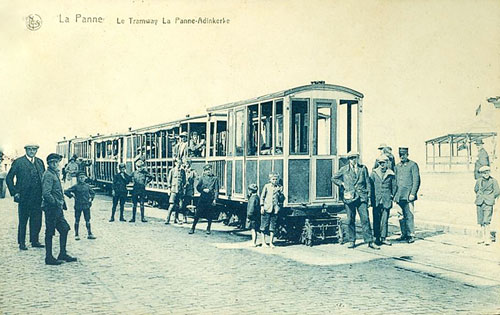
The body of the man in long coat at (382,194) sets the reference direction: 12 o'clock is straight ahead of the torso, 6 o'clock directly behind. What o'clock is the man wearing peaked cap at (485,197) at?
The man wearing peaked cap is roughly at 9 o'clock from the man in long coat.

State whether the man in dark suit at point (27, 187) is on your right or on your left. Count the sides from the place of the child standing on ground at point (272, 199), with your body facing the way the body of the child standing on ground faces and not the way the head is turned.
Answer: on your right

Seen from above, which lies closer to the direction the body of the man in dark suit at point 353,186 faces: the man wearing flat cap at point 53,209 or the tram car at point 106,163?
the man wearing flat cap

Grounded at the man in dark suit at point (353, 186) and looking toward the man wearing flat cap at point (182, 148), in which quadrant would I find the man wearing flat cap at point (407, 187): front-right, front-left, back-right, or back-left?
back-right

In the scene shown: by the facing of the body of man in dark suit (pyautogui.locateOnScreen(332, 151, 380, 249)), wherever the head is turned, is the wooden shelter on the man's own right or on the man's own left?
on the man's own left
